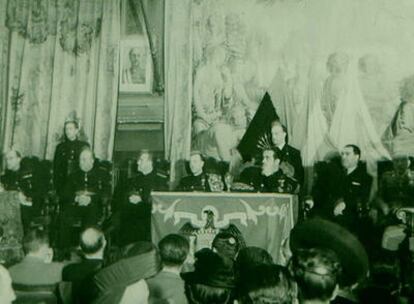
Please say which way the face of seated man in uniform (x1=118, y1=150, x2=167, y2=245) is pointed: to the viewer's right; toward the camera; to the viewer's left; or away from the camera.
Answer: toward the camera

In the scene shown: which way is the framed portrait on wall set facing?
toward the camera

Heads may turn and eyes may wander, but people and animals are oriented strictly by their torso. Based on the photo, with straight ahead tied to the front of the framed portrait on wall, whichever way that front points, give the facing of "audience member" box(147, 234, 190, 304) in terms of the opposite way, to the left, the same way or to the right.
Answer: the opposite way

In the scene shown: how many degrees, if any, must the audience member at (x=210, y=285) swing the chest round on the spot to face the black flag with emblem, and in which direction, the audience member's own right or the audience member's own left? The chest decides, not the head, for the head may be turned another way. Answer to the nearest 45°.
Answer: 0° — they already face it

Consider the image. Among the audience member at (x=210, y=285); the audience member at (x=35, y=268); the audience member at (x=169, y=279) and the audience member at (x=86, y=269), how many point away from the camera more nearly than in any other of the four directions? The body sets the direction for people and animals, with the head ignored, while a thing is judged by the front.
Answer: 4

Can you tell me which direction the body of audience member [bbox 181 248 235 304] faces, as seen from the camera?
away from the camera

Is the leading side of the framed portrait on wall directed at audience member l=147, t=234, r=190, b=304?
yes

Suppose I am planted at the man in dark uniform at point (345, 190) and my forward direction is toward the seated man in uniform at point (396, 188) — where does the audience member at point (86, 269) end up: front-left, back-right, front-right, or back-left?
back-right

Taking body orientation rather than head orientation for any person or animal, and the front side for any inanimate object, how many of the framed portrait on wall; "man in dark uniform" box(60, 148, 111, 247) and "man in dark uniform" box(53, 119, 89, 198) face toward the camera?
3

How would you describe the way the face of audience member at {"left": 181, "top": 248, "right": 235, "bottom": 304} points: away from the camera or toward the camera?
away from the camera

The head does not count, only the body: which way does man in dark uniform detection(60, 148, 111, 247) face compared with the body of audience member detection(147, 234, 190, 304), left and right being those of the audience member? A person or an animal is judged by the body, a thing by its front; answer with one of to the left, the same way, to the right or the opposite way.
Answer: the opposite way

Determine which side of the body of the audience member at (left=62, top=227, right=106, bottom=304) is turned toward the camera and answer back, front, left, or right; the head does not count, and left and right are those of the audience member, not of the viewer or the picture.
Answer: back

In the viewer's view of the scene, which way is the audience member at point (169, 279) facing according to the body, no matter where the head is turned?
away from the camera

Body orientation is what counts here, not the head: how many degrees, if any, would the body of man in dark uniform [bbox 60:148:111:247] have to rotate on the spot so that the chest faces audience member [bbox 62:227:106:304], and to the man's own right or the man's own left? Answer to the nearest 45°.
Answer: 0° — they already face them

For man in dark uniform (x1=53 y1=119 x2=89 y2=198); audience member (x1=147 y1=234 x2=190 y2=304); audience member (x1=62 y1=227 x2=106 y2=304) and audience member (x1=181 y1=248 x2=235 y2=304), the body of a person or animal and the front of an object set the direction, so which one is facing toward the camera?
the man in dark uniform

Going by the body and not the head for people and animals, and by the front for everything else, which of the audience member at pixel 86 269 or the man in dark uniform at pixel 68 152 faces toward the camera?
the man in dark uniform

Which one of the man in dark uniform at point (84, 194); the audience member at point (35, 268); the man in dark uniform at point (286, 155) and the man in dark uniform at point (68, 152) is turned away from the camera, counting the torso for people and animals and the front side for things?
the audience member

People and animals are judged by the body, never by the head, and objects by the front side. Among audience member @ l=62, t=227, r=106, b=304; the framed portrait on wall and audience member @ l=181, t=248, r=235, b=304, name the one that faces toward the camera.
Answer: the framed portrait on wall
